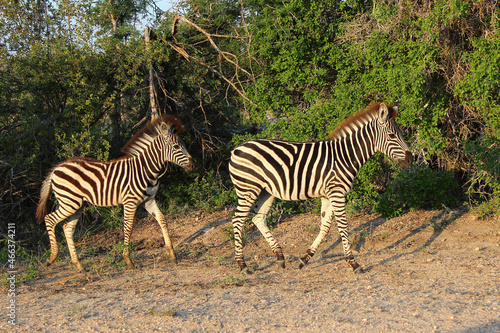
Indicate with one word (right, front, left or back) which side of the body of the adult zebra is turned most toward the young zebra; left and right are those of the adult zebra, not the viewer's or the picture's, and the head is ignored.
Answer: back

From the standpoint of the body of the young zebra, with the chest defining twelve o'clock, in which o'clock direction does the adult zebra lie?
The adult zebra is roughly at 1 o'clock from the young zebra.

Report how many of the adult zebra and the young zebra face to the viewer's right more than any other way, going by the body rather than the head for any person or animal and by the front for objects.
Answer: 2

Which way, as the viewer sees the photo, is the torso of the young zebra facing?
to the viewer's right

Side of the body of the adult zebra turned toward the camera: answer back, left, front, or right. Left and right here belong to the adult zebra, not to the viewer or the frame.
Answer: right
